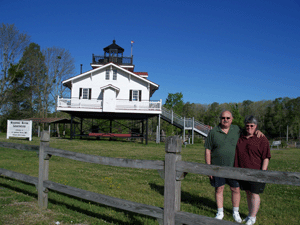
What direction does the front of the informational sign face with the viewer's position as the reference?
facing the viewer

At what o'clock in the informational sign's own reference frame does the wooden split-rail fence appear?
The wooden split-rail fence is roughly at 12 o'clock from the informational sign.

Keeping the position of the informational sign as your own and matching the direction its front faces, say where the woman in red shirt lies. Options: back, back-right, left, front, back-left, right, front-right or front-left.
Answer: front

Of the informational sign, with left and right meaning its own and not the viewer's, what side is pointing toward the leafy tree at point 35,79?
back

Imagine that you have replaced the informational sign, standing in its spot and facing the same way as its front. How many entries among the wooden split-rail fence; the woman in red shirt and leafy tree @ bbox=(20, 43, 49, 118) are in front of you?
2

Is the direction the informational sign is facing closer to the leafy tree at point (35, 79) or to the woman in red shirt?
the woman in red shirt
